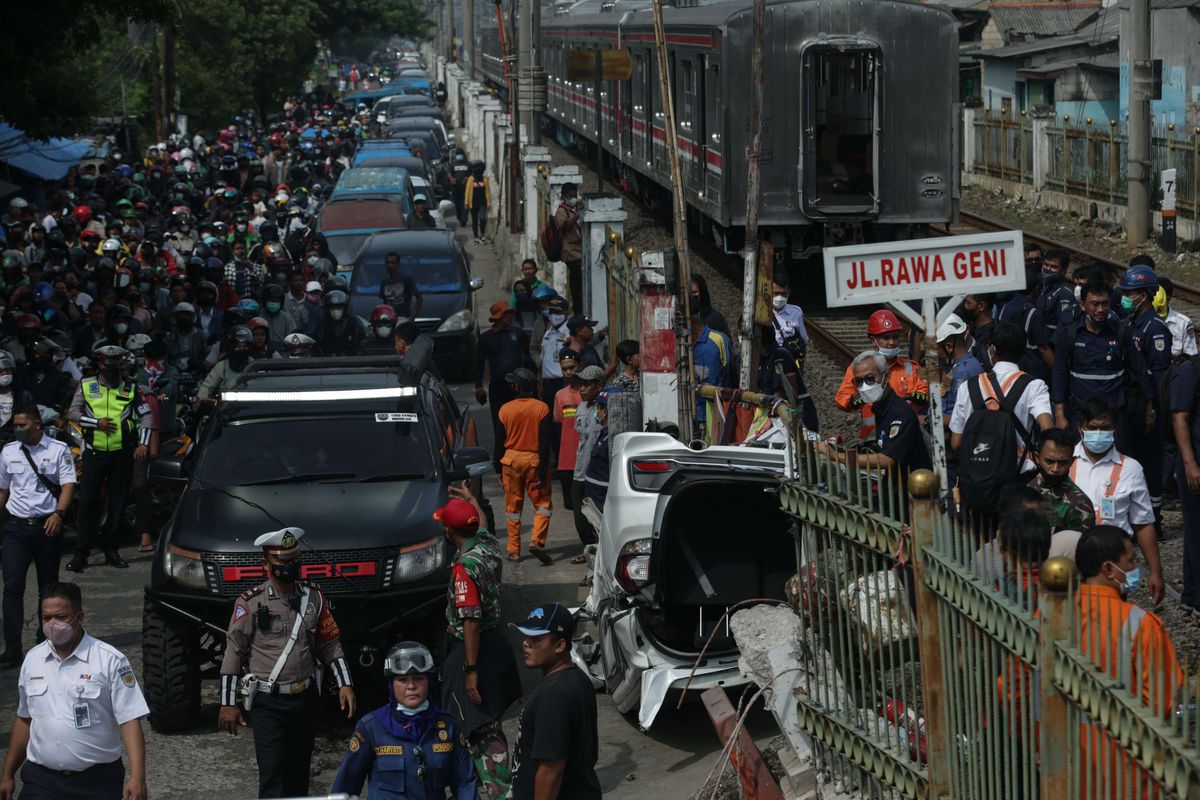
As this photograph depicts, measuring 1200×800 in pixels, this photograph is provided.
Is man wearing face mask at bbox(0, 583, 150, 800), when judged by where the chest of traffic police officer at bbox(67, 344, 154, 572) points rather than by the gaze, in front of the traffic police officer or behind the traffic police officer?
in front

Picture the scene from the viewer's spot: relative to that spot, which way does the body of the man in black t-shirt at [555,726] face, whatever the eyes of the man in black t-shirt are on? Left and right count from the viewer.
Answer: facing to the left of the viewer

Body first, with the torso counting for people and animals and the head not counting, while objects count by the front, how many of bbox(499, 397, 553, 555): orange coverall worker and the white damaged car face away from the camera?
2

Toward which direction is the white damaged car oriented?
away from the camera

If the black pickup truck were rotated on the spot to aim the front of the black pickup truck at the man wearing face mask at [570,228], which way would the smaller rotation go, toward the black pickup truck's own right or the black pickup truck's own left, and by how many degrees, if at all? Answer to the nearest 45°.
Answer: approximately 180°

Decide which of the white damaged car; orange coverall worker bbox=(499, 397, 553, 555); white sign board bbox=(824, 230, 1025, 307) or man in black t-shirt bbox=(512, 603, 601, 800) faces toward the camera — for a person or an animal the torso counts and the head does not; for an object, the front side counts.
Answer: the white sign board

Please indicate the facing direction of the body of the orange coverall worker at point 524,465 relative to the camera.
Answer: away from the camera

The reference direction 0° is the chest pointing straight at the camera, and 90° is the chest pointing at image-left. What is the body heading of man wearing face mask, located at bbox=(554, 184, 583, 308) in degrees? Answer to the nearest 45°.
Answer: approximately 315°

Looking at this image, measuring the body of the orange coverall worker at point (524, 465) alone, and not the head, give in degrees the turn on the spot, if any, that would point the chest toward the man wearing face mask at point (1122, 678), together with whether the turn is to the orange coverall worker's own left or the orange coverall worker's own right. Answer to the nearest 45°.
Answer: approximately 180°

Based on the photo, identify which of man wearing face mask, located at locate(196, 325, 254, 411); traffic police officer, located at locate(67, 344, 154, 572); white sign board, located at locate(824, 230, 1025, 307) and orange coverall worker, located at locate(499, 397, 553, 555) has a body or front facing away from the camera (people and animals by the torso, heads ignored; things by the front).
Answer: the orange coverall worker

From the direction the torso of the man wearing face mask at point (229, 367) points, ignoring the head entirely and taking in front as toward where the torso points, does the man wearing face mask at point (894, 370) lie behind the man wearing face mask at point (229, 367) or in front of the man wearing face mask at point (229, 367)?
in front

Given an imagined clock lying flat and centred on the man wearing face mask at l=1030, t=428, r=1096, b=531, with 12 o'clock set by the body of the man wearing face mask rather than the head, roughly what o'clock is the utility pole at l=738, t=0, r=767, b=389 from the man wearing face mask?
The utility pole is roughly at 4 o'clock from the man wearing face mask.

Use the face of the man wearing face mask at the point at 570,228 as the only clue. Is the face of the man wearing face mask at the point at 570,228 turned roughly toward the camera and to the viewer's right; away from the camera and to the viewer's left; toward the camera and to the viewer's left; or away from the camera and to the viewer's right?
toward the camera and to the viewer's right
